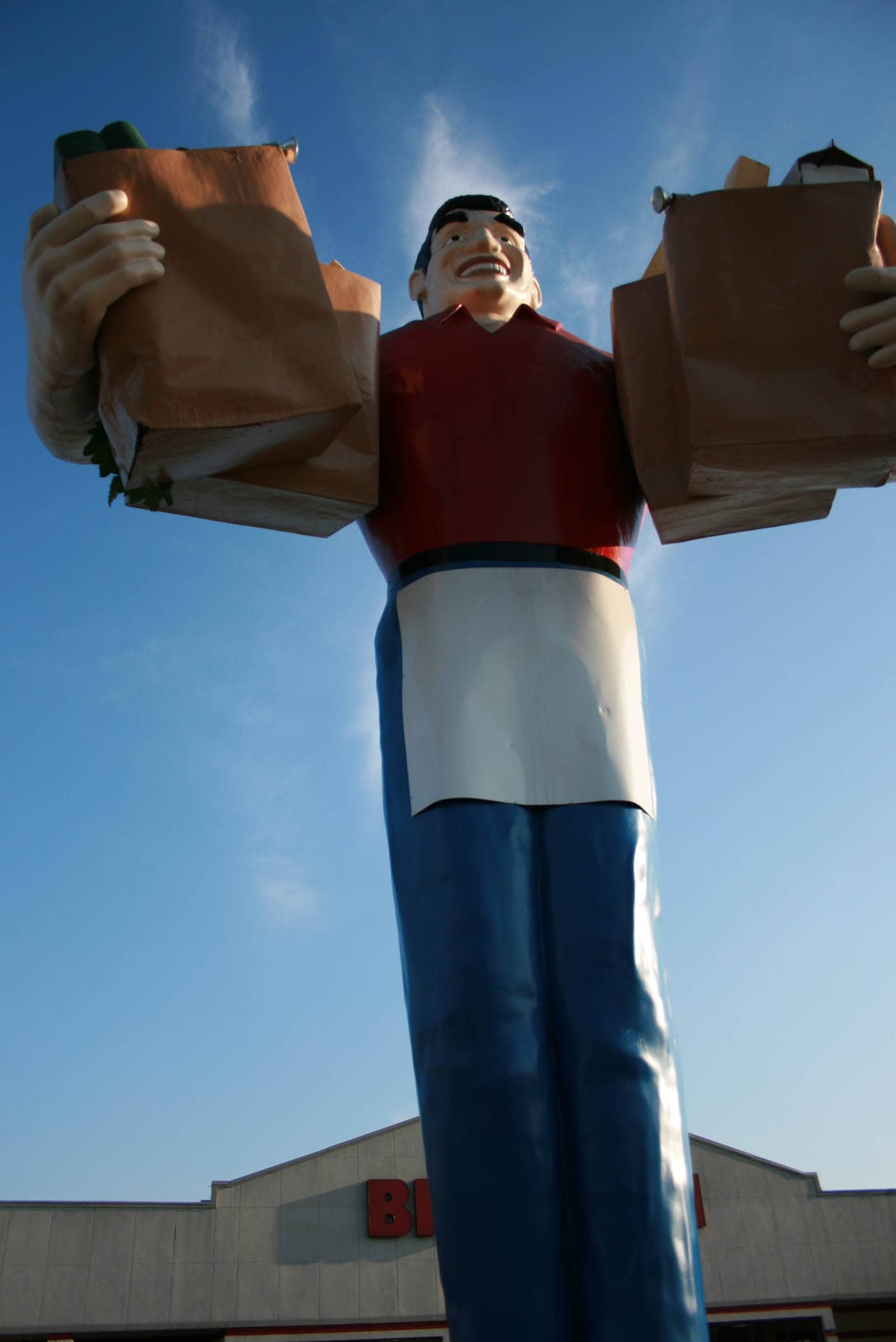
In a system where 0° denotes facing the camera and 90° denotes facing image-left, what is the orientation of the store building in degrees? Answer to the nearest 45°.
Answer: approximately 0°

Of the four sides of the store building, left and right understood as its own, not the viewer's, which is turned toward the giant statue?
front

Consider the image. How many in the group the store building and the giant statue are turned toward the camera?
2

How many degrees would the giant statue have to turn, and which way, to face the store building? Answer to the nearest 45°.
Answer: approximately 180°

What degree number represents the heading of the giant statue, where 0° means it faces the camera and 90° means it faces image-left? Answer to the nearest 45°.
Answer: approximately 0°
